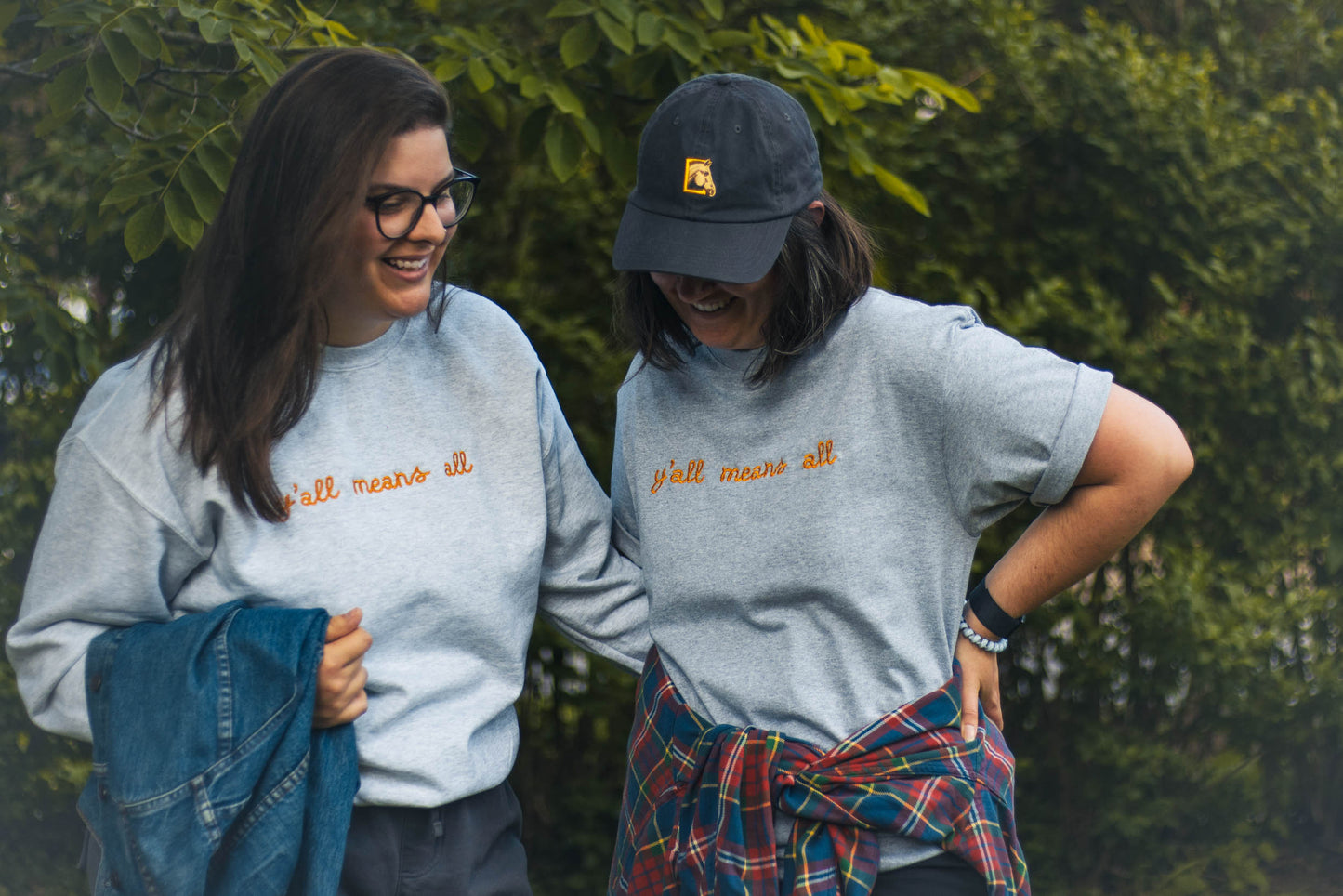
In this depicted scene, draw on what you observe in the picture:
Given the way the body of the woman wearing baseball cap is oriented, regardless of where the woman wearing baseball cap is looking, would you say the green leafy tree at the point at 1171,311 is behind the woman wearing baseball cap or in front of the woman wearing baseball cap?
behind

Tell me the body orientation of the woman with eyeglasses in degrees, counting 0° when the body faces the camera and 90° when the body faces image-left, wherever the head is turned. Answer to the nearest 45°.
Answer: approximately 315°

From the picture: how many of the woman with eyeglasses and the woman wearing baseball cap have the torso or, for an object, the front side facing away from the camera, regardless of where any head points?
0

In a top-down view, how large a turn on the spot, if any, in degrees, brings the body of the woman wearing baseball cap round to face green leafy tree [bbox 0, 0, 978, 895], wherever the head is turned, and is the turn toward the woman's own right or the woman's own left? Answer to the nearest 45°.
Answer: approximately 90° to the woman's own right

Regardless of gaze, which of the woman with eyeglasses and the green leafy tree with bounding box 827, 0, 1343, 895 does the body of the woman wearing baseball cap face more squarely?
the woman with eyeglasses

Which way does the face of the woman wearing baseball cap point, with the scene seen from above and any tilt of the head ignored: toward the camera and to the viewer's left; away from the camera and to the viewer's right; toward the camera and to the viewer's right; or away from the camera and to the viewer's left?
toward the camera and to the viewer's left

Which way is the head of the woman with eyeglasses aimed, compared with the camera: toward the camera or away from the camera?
toward the camera
